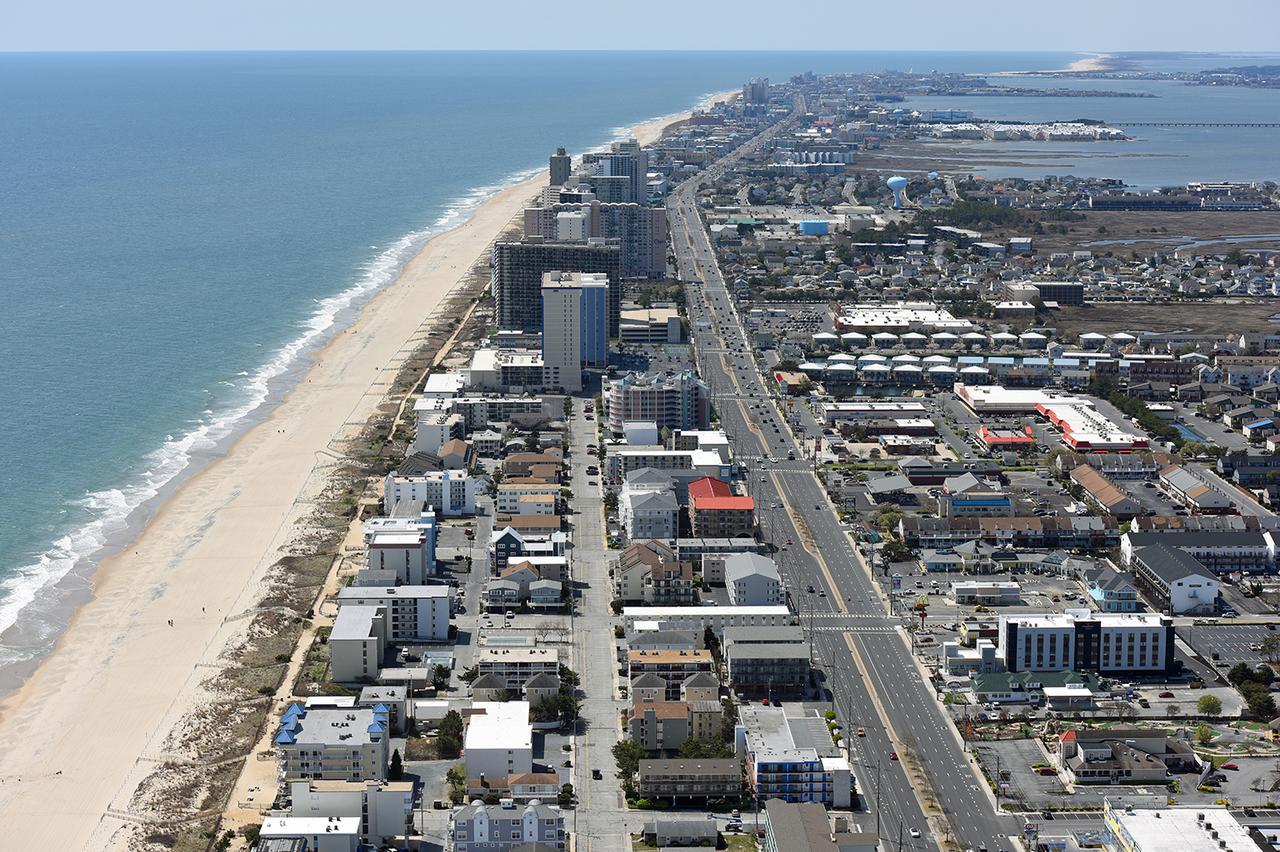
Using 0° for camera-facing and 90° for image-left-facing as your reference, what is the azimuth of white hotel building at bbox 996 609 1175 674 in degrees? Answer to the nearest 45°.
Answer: approximately 0°

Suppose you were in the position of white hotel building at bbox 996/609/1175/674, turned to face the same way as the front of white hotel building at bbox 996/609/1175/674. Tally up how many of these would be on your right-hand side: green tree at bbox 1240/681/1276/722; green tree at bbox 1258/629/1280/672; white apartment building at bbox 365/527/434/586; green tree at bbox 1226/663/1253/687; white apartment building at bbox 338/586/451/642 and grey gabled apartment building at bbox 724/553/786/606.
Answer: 3

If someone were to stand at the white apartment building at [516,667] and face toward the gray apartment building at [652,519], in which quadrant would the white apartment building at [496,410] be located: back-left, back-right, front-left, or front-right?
front-left

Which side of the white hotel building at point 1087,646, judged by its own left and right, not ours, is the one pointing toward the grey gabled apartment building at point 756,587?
right

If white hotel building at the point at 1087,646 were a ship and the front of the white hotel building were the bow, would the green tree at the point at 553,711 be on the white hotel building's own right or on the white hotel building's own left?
on the white hotel building's own right

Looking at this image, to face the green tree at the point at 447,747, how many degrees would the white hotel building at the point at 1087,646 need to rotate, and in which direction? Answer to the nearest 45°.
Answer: approximately 45° to its right

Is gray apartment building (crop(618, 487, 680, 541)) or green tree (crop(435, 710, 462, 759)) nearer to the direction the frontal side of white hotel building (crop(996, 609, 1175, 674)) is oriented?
the green tree

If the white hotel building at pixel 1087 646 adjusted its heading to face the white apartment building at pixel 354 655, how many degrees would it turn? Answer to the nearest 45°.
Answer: approximately 90° to its right

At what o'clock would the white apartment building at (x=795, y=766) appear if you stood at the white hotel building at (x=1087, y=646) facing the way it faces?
the white apartment building at (x=795, y=766) is roughly at 1 o'clock from the white hotel building at (x=1087, y=646).

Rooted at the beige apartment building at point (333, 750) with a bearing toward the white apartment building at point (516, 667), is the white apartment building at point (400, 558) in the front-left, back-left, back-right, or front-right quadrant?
front-left

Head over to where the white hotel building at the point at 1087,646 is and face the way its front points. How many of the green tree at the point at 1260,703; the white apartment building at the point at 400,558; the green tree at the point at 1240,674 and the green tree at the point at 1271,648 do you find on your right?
1

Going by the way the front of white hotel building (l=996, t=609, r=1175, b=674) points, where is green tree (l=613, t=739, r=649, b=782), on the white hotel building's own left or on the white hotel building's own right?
on the white hotel building's own right

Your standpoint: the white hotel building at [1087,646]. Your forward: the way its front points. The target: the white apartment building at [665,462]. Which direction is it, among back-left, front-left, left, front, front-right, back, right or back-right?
back-right

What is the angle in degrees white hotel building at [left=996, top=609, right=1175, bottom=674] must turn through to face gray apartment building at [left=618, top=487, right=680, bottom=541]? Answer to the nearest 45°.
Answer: approximately 135° to its right

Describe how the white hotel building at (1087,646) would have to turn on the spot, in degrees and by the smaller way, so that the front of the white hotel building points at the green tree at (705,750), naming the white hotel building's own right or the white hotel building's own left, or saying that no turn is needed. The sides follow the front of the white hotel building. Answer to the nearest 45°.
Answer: approximately 45° to the white hotel building's own right

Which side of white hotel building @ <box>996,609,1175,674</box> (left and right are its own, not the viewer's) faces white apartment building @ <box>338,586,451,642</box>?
right
